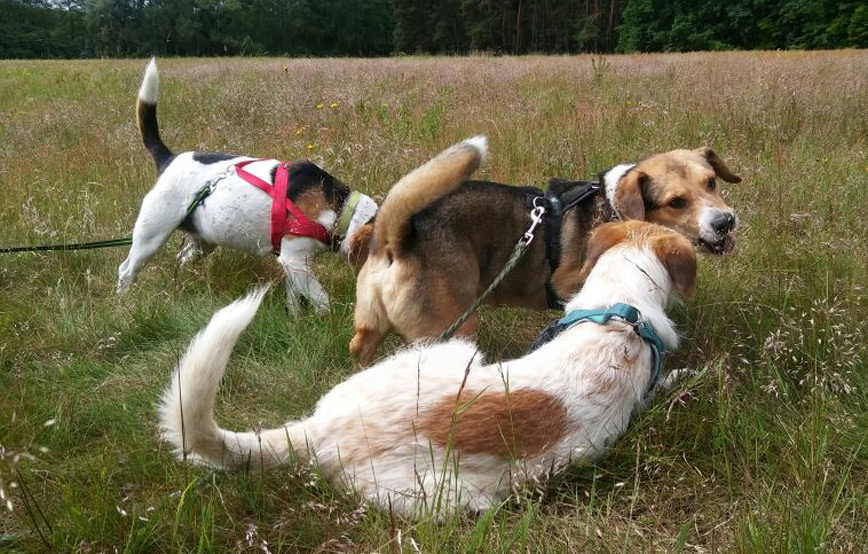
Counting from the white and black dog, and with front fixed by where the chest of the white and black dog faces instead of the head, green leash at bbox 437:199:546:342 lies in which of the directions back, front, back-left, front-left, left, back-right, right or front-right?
front-right

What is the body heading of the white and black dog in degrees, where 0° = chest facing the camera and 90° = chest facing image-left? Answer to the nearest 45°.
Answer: approximately 270°

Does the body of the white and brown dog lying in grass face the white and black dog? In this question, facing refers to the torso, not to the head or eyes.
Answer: no

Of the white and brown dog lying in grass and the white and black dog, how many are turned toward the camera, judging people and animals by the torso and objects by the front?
0

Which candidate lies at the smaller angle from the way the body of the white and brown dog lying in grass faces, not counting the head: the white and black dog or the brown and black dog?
the brown and black dog

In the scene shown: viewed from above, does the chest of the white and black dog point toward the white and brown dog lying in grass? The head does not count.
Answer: no

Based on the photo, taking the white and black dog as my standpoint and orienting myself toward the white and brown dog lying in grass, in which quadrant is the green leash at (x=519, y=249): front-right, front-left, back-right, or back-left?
front-left

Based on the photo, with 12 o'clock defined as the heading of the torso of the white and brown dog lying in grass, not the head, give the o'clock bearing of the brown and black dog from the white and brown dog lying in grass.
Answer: The brown and black dog is roughly at 11 o'clock from the white and brown dog lying in grass.

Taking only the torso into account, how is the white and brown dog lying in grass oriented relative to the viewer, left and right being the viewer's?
facing away from the viewer and to the right of the viewer

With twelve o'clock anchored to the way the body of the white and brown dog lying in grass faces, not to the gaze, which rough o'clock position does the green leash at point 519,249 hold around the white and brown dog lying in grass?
The green leash is roughly at 11 o'clock from the white and brown dog lying in grass.
